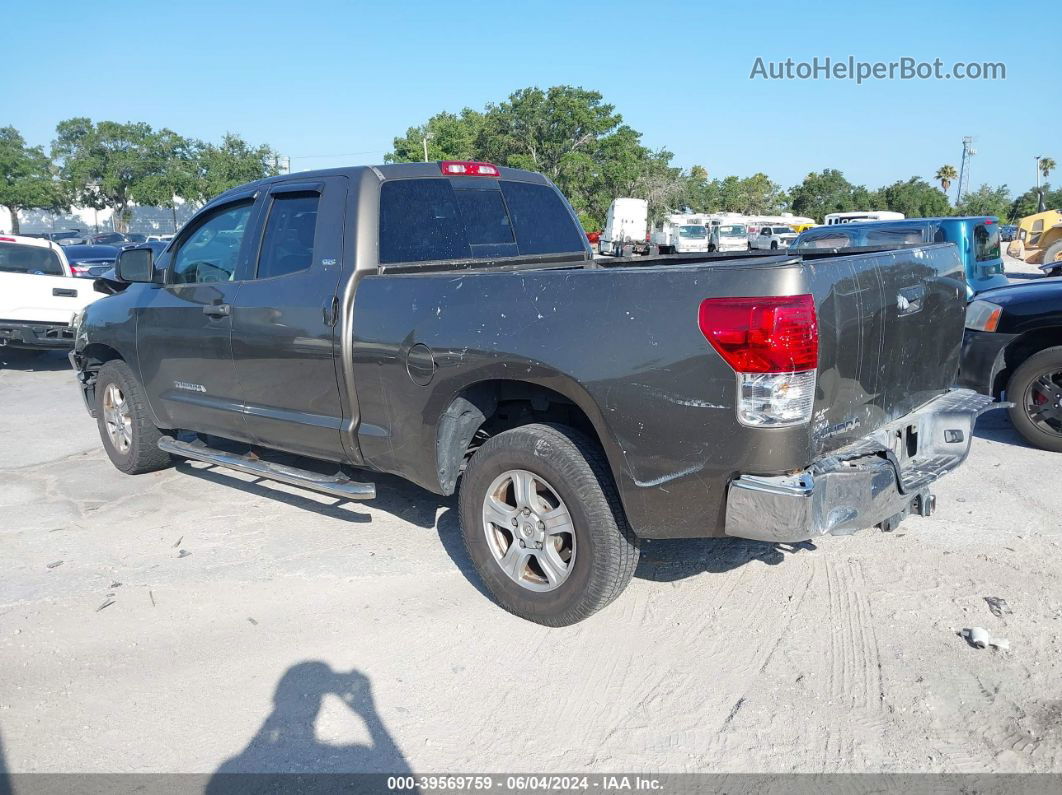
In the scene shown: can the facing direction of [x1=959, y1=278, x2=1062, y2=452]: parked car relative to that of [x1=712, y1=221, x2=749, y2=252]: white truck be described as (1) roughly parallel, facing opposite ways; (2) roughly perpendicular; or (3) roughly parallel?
roughly perpendicular

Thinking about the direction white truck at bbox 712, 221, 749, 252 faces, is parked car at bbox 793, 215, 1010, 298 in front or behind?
in front

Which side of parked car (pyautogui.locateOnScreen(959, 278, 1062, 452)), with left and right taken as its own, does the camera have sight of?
left

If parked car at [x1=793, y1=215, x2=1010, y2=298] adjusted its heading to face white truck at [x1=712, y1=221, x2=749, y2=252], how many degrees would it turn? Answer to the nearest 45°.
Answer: approximately 45° to its right

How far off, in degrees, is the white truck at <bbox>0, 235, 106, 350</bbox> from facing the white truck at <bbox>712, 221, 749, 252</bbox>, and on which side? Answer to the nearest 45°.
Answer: approximately 90° to its right

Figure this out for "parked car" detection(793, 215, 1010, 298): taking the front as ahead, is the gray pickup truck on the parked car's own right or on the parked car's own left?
on the parked car's own left

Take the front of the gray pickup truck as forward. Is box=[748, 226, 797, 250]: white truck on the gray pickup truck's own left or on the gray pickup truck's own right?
on the gray pickup truck's own right

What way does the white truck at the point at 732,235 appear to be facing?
toward the camera

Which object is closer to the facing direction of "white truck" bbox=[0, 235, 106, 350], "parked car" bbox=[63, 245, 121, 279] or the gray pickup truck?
the parked car

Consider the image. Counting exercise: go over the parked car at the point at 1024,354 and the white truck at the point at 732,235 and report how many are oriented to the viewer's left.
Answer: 1

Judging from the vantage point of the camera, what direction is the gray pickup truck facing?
facing away from the viewer and to the left of the viewer

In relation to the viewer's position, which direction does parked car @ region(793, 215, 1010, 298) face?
facing away from the viewer and to the left of the viewer

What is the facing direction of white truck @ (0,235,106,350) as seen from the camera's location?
facing away from the viewer and to the left of the viewer

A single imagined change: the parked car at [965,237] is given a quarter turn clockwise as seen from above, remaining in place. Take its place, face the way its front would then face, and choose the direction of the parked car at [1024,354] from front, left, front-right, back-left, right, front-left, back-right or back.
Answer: back-right

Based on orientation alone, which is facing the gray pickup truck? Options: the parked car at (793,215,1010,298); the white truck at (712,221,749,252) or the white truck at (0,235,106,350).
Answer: the white truck at (712,221,749,252)

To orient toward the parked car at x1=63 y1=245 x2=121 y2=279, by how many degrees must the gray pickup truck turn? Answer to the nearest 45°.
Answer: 0° — it already faces it
